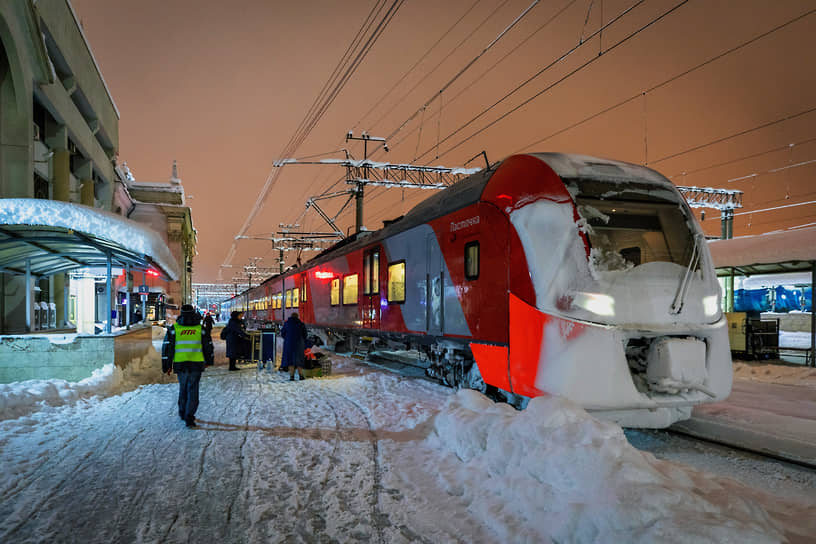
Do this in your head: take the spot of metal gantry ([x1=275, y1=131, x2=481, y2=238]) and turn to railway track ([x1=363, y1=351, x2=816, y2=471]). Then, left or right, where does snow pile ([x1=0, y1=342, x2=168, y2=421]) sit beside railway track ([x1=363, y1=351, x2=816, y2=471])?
right

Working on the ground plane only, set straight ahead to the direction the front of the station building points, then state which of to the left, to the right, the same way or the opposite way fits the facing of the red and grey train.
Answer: to the right

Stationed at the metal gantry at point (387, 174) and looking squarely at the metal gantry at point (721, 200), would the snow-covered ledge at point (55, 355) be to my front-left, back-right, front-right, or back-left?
back-right

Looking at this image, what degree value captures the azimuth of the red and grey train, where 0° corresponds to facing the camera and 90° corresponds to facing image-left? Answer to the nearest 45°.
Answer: approximately 315°

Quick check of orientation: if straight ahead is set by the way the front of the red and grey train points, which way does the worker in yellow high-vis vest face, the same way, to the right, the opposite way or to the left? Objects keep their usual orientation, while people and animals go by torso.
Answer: the opposite way

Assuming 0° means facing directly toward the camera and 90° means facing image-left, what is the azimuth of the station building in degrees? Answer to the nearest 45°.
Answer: approximately 270°

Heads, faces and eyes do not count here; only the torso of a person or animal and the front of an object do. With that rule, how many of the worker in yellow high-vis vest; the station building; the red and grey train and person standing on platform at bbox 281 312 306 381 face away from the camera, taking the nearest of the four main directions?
2

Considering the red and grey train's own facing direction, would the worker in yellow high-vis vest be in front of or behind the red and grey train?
in front

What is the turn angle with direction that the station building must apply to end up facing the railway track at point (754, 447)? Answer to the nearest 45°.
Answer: approximately 90° to its right

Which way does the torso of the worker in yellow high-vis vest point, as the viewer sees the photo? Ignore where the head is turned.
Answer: away from the camera

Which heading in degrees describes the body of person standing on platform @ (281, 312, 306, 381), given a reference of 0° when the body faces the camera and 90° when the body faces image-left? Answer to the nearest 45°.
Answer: approximately 180°

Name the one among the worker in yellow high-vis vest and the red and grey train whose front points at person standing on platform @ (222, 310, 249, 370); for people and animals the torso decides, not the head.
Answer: the worker in yellow high-vis vest

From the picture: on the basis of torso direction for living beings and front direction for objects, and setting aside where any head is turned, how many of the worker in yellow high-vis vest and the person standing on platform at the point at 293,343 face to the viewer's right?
0

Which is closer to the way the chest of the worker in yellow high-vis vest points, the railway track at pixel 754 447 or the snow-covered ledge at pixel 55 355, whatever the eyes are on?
the snow-covered ledge
